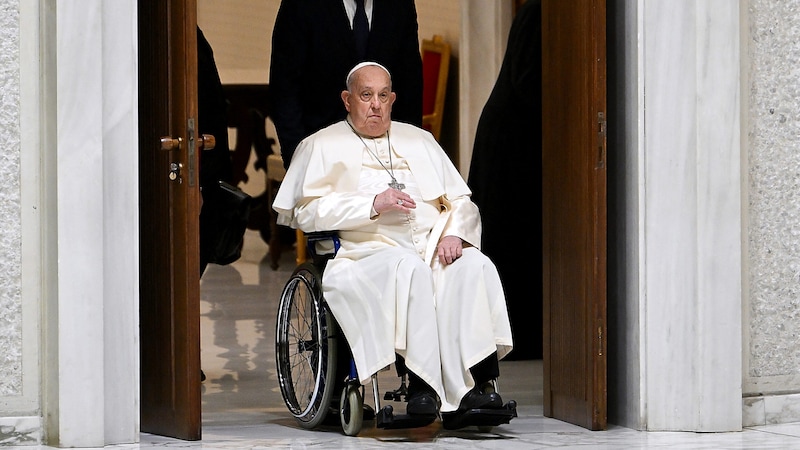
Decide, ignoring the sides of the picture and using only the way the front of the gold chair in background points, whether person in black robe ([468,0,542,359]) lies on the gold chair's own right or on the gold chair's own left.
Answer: on the gold chair's own left

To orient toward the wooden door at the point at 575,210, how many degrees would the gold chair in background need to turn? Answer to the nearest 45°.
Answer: approximately 45° to its left

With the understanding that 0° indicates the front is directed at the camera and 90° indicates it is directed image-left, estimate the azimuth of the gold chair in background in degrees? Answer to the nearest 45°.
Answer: approximately 45°
